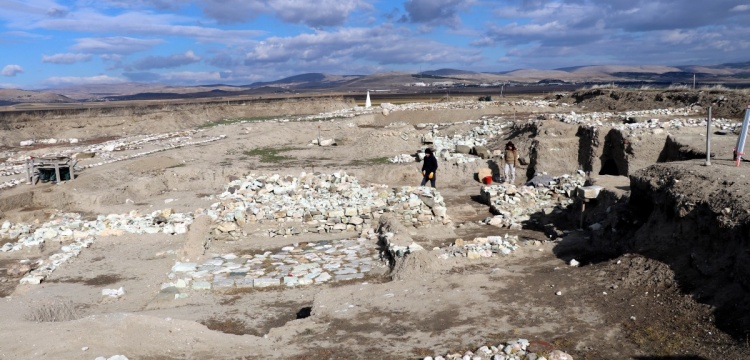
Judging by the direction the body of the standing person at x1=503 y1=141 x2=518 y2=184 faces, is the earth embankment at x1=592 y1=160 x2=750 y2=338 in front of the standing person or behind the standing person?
in front

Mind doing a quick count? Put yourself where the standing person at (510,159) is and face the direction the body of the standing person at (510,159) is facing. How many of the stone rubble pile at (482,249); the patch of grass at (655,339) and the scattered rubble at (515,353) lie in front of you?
3

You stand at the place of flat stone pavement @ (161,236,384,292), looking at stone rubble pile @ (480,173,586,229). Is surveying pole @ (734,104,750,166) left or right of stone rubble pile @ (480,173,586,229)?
right

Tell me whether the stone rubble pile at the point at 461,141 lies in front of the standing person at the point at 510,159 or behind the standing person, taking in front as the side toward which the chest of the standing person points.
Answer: behind

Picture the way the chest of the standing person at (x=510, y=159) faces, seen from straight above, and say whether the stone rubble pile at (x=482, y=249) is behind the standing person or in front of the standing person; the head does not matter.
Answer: in front

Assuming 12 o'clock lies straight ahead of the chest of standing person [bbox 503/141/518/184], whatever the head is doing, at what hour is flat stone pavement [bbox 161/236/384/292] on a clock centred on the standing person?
The flat stone pavement is roughly at 1 o'clock from the standing person.

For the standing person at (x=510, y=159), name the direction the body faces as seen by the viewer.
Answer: toward the camera

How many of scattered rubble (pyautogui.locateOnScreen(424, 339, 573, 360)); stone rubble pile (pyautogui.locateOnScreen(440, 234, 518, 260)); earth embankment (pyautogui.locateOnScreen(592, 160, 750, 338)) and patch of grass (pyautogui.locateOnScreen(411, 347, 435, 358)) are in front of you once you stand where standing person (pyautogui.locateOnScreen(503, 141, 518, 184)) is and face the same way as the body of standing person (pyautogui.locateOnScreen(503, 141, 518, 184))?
4

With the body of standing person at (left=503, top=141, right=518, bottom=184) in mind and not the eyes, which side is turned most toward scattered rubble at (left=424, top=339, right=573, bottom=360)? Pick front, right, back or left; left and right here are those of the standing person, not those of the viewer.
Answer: front

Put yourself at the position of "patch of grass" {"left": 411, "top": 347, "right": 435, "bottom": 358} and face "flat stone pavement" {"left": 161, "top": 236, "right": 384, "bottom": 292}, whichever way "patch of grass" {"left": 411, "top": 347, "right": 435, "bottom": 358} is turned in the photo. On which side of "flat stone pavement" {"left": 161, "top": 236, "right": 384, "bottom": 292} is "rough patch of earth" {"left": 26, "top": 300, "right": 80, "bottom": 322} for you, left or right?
left

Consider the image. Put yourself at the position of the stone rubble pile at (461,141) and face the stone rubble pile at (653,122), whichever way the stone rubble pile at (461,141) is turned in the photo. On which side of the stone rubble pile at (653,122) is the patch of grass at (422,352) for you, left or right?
right

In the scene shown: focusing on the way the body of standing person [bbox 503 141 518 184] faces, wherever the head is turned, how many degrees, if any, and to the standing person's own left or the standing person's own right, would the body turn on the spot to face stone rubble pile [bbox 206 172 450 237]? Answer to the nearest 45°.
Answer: approximately 45° to the standing person's own right

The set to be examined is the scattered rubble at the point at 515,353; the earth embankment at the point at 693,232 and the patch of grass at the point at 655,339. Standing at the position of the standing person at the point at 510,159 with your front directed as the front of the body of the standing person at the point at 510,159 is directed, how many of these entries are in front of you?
3
